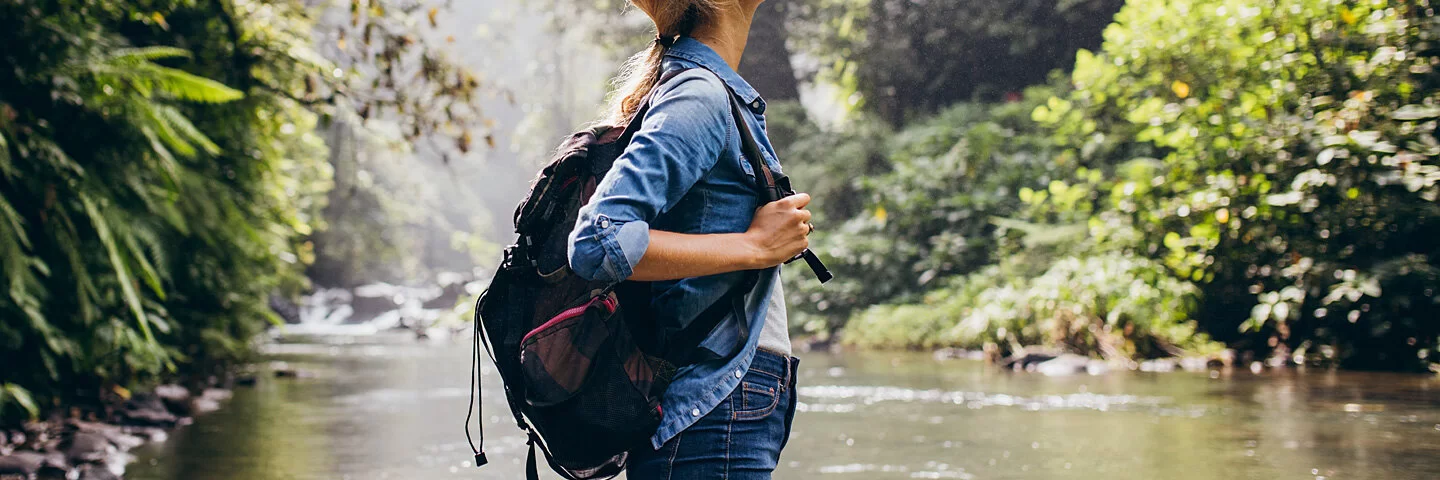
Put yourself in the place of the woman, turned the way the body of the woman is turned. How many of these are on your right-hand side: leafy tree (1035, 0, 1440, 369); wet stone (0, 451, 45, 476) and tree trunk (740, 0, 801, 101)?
0

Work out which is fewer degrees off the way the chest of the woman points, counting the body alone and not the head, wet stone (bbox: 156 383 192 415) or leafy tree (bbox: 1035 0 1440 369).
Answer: the leafy tree

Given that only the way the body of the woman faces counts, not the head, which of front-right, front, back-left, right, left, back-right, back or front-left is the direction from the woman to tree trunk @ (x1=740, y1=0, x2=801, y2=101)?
left

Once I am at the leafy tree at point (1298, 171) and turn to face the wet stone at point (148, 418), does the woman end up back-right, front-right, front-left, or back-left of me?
front-left

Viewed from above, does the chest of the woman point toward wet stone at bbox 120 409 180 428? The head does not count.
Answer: no

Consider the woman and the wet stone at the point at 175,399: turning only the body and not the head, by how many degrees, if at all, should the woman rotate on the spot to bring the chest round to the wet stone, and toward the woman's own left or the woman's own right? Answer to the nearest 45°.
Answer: approximately 135° to the woman's own left

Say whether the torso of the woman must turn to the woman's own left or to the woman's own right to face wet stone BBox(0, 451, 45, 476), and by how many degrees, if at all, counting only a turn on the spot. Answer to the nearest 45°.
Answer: approximately 135° to the woman's own left

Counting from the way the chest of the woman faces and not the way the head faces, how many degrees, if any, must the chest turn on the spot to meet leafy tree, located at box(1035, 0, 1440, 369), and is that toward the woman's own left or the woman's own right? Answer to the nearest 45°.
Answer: approximately 45° to the woman's own left

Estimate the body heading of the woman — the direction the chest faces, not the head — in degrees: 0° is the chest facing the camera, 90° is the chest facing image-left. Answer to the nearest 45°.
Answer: approximately 270°

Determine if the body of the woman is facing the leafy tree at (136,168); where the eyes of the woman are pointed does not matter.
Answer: no

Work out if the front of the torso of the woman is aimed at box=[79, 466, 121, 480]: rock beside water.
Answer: no
